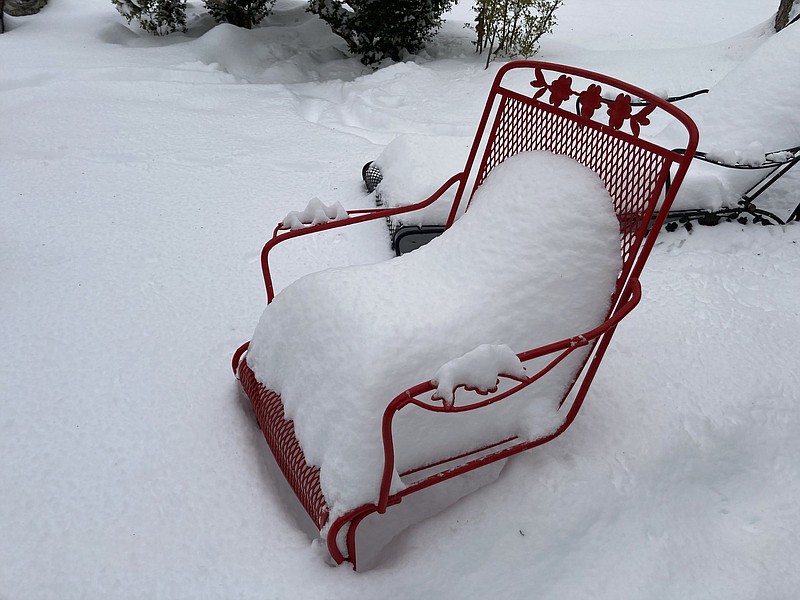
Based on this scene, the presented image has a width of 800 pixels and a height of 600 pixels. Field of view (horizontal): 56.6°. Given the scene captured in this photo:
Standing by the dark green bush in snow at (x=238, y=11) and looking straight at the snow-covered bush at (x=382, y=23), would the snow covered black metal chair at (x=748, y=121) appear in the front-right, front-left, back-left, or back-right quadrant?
front-right

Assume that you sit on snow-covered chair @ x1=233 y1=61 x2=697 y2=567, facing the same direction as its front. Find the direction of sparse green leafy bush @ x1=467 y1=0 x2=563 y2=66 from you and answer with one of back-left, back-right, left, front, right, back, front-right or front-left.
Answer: back-right

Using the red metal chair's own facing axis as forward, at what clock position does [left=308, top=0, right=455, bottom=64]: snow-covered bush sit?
The snow-covered bush is roughly at 4 o'clock from the red metal chair.

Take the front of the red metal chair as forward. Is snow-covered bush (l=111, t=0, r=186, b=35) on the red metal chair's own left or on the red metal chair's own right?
on the red metal chair's own right

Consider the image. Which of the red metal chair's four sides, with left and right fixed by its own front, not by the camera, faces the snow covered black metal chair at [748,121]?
back

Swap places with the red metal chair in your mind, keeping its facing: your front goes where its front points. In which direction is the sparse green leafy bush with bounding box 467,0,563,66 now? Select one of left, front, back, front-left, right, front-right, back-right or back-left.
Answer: back-right

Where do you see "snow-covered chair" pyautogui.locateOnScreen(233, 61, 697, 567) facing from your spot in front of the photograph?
facing the viewer and to the left of the viewer

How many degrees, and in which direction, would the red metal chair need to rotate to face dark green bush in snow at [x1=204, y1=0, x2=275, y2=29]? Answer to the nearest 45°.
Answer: approximately 90° to its right

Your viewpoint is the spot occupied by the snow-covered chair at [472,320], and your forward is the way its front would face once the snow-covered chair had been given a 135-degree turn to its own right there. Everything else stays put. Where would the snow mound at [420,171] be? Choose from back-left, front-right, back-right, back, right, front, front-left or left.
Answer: front
